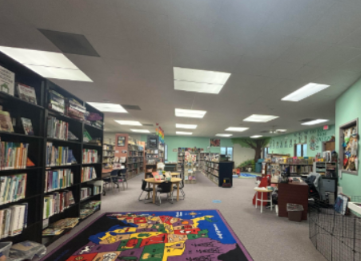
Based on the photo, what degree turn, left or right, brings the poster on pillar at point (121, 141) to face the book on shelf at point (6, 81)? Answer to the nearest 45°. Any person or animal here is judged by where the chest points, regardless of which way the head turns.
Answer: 0° — it already faces it

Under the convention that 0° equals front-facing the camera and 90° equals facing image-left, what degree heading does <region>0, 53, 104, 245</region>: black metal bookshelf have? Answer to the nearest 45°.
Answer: approximately 315°

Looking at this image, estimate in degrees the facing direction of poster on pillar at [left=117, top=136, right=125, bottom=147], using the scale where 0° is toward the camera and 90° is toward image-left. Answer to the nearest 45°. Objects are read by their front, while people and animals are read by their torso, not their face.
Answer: approximately 0°

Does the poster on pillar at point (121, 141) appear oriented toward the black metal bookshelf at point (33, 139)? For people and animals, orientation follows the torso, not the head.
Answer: yes

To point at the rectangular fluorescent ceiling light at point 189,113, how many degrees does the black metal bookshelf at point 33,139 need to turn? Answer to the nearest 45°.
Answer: approximately 90° to its left

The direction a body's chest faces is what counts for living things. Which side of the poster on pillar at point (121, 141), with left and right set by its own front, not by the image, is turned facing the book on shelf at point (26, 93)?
front

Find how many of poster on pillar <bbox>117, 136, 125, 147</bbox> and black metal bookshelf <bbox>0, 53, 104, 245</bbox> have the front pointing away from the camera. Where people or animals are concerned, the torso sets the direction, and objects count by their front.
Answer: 0

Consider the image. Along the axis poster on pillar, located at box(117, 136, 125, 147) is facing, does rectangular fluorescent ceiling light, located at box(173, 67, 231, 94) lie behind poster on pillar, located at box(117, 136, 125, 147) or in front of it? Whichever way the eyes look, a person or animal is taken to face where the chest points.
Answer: in front
